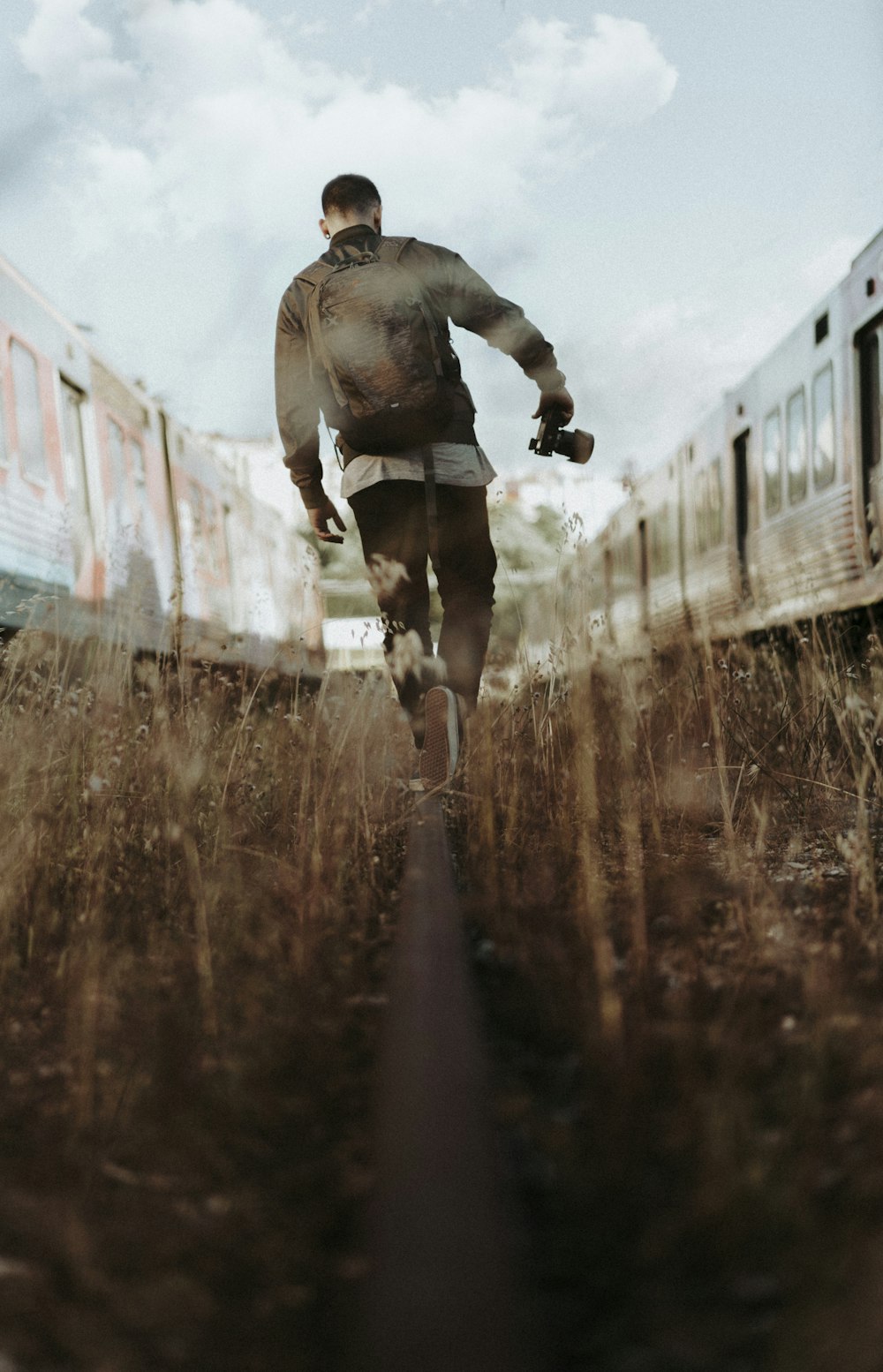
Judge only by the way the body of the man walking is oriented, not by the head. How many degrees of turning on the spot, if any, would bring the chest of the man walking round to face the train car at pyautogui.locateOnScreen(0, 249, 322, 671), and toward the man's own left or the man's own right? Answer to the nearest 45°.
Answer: approximately 45° to the man's own left

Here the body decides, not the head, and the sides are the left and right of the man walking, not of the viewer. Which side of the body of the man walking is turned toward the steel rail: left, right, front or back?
back

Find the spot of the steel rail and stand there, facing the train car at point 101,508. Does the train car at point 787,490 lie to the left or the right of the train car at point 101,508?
right

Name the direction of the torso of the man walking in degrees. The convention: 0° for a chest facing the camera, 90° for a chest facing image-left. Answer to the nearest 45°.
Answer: approximately 180°

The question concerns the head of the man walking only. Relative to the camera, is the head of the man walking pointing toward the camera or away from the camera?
away from the camera
